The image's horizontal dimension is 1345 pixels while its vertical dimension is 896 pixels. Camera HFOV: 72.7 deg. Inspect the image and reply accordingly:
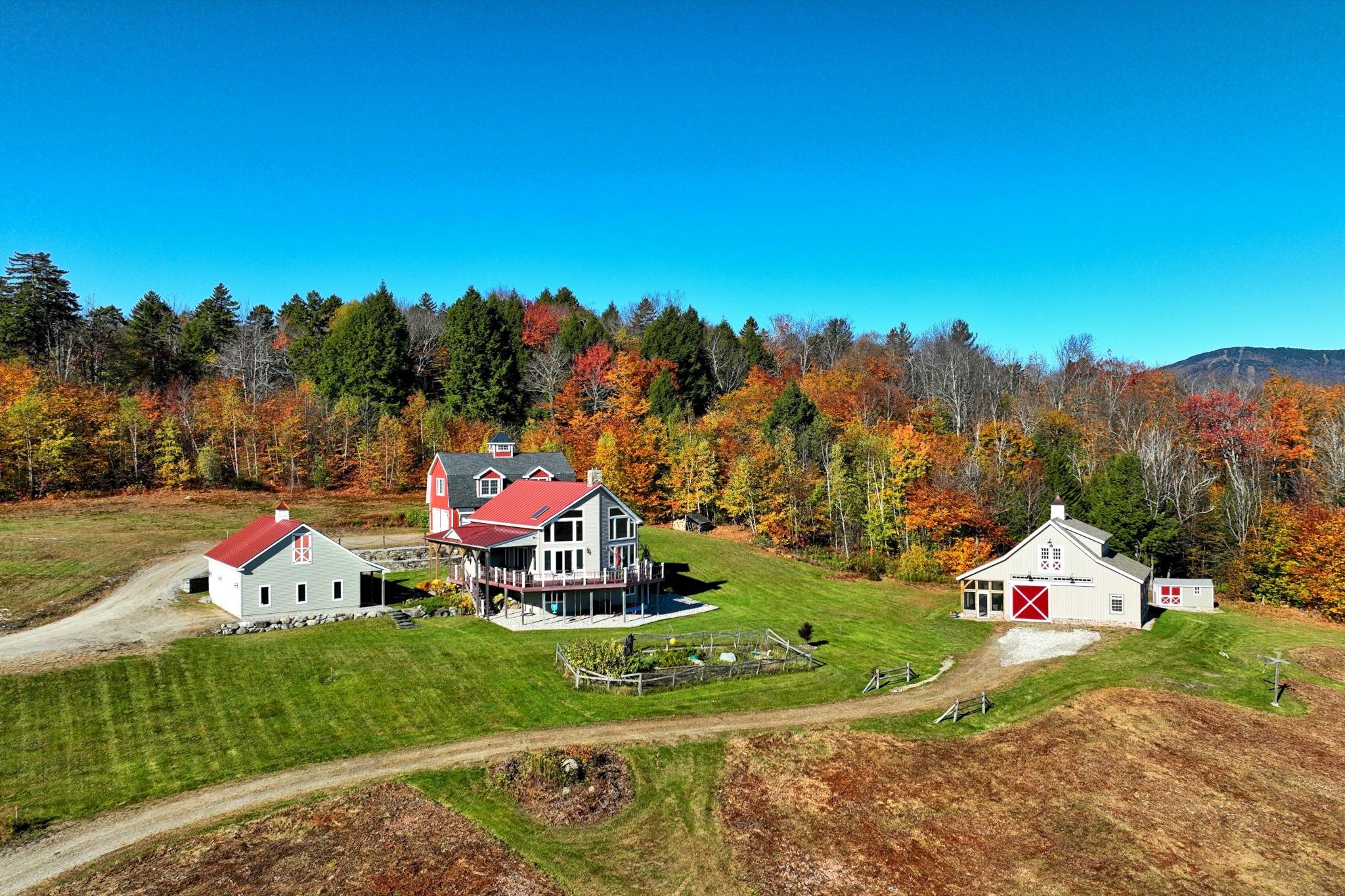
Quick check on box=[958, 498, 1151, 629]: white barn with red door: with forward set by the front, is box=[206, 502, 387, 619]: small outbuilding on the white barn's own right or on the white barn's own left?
on the white barn's own right

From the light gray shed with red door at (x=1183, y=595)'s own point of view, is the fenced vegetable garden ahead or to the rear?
ahead

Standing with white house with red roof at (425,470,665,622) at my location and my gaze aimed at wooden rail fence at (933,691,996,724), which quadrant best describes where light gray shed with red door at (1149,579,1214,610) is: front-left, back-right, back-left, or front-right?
front-left

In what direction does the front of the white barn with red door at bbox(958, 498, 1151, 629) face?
toward the camera

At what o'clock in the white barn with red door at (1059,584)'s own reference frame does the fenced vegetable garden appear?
The fenced vegetable garden is roughly at 1 o'clock from the white barn with red door.

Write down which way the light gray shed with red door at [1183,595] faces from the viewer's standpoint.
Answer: facing the viewer

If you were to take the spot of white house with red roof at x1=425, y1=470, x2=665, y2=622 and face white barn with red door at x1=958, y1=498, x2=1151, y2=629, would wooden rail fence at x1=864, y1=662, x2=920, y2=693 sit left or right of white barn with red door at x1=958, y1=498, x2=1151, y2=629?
right
